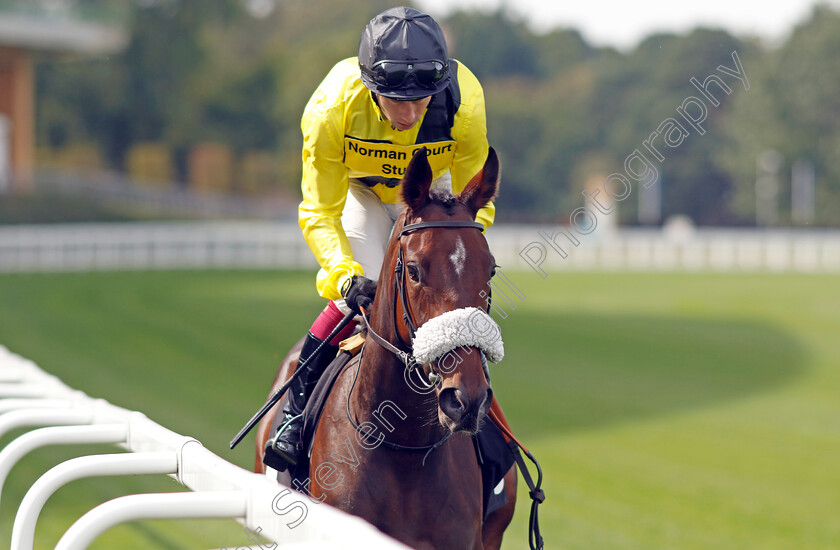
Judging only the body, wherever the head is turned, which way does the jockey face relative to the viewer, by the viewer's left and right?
facing the viewer
